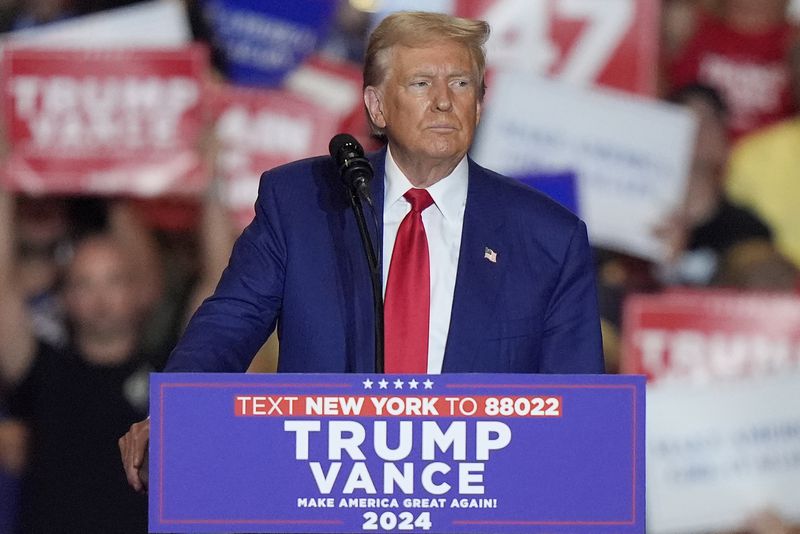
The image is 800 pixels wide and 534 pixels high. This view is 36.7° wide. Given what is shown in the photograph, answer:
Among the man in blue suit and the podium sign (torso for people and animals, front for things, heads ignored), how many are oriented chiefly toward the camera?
2

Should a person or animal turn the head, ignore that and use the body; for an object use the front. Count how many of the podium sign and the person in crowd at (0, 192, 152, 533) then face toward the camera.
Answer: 2

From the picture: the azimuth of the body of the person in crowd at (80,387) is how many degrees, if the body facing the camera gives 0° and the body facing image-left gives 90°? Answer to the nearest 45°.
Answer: approximately 0°

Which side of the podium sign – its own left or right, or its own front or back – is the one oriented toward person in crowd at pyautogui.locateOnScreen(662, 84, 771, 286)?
back

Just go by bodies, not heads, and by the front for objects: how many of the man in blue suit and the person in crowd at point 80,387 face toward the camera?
2

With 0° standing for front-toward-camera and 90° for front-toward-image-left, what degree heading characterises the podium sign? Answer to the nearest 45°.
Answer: approximately 0°

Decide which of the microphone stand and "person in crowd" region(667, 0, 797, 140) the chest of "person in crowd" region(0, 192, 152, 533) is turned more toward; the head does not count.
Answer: the microphone stand
